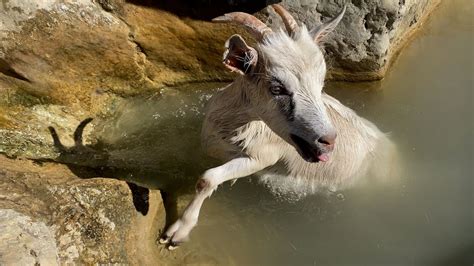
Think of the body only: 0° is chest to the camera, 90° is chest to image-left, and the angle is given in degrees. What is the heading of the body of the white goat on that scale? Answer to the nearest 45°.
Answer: approximately 45°

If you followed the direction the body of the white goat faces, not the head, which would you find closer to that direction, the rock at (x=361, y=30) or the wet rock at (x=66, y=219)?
the wet rock

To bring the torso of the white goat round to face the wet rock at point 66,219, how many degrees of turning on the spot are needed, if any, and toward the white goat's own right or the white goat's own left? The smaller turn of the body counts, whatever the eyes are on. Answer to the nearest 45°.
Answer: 0° — it already faces it

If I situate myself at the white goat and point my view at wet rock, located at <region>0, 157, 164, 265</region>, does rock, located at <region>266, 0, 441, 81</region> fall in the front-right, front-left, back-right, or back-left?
back-right

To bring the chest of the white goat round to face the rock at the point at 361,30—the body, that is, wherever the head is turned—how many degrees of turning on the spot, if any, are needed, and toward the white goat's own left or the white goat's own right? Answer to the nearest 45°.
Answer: approximately 135° to the white goat's own right
